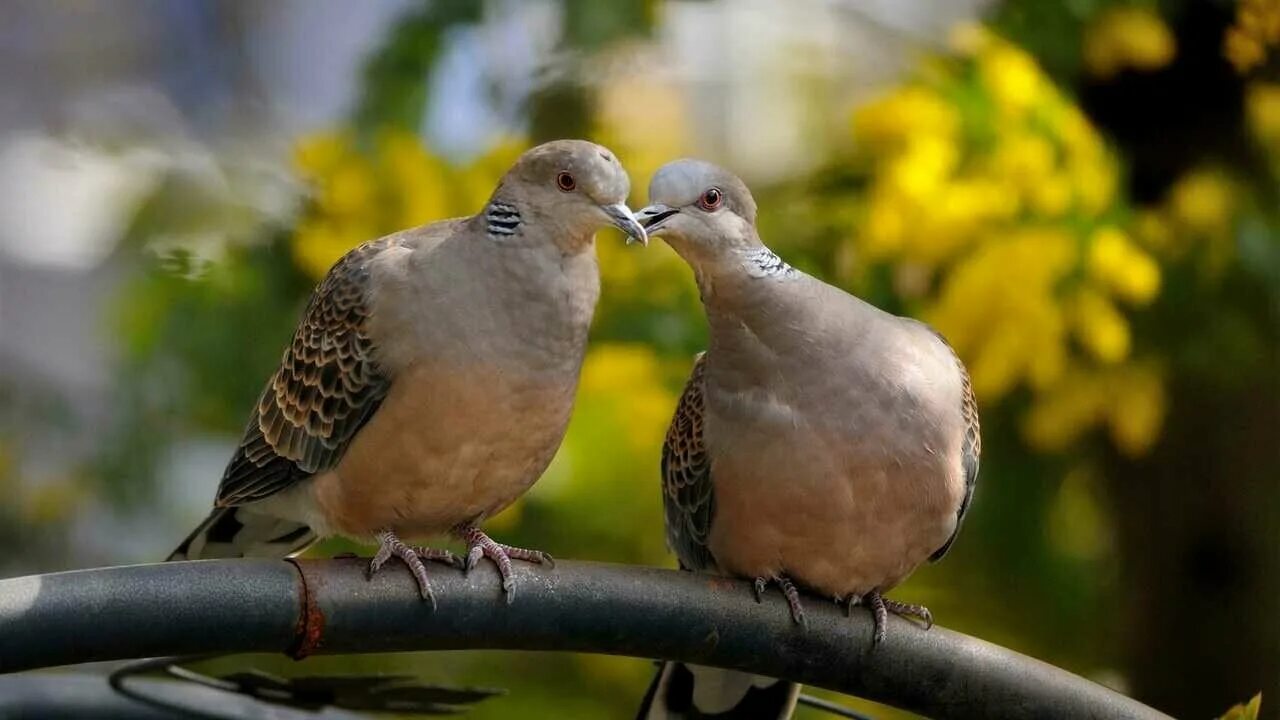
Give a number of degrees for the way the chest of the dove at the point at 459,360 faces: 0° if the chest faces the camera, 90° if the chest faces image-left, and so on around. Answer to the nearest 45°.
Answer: approximately 315°

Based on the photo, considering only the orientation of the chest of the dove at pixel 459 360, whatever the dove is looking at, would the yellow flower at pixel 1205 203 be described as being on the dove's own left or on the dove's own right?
on the dove's own left

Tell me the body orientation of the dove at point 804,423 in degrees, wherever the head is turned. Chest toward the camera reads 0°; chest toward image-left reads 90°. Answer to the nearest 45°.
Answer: approximately 0°

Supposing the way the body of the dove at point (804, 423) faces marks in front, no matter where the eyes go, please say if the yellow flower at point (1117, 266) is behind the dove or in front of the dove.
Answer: behind

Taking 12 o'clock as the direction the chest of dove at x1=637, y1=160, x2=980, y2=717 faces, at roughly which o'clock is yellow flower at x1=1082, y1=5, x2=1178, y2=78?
The yellow flower is roughly at 7 o'clock from the dove.

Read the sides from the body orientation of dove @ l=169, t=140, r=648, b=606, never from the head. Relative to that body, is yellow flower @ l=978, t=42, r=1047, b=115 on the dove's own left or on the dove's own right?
on the dove's own left

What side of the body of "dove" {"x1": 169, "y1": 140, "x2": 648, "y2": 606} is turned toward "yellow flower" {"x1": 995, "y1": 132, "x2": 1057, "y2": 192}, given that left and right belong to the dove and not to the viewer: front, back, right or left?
left

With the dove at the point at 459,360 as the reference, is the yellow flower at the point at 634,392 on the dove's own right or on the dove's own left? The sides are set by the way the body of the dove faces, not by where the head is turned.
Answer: on the dove's own left
